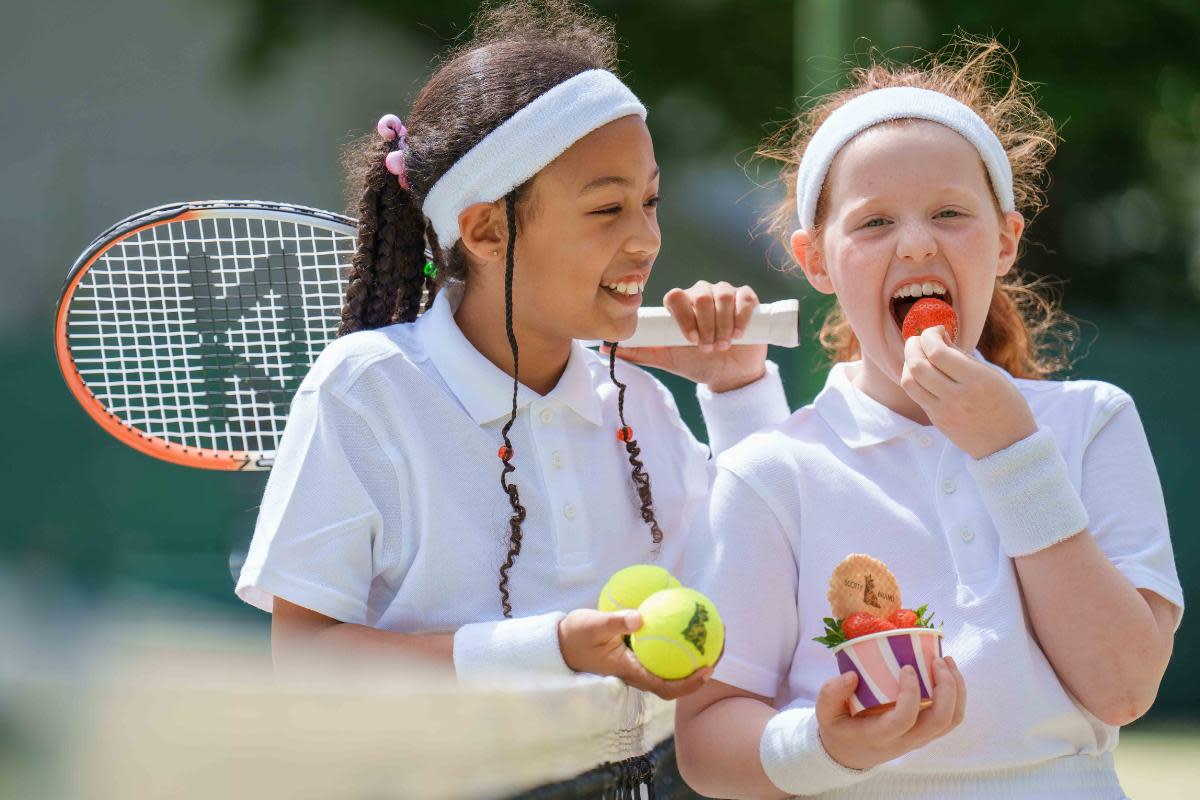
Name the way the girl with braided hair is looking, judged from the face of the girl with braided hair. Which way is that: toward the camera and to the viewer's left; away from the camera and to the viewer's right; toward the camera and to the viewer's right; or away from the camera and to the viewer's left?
toward the camera and to the viewer's right

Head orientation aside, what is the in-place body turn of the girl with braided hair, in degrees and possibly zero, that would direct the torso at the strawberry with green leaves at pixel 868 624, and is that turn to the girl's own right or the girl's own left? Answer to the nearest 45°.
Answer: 0° — they already face it

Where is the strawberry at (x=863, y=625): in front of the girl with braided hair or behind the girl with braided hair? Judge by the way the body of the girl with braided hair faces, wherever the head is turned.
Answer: in front

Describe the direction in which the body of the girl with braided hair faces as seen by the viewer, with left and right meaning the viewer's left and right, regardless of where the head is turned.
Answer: facing the viewer and to the right of the viewer
